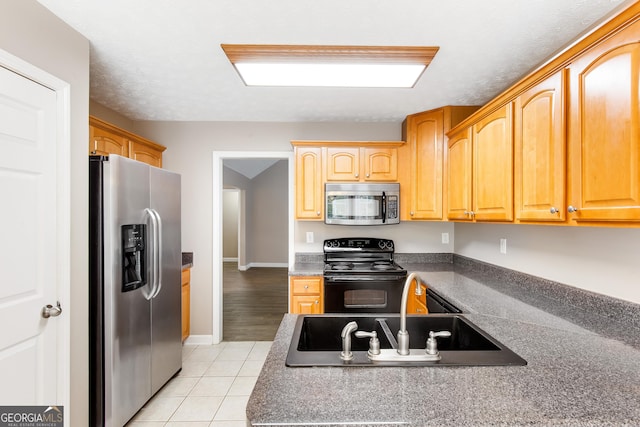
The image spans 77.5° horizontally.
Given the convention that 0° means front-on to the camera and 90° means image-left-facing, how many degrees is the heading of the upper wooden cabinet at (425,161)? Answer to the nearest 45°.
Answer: approximately 45°

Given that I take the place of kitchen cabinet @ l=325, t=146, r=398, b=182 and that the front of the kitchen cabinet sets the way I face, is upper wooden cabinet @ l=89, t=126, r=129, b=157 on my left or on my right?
on my right

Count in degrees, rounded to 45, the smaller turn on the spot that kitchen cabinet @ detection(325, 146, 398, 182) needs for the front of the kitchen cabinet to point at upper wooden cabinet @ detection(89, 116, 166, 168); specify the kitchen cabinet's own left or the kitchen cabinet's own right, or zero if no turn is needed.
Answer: approximately 45° to the kitchen cabinet's own right

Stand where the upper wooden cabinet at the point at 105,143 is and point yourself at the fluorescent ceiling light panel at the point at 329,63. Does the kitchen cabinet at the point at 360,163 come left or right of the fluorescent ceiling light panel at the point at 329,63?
left

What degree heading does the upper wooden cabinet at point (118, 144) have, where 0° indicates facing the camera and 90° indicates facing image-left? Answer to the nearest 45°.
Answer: approximately 315°

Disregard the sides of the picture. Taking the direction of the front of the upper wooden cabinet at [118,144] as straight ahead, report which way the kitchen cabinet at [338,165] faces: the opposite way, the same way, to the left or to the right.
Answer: to the right

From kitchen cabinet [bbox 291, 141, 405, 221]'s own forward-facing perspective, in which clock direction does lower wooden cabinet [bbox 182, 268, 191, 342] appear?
The lower wooden cabinet is roughly at 3 o'clock from the kitchen cabinet.
